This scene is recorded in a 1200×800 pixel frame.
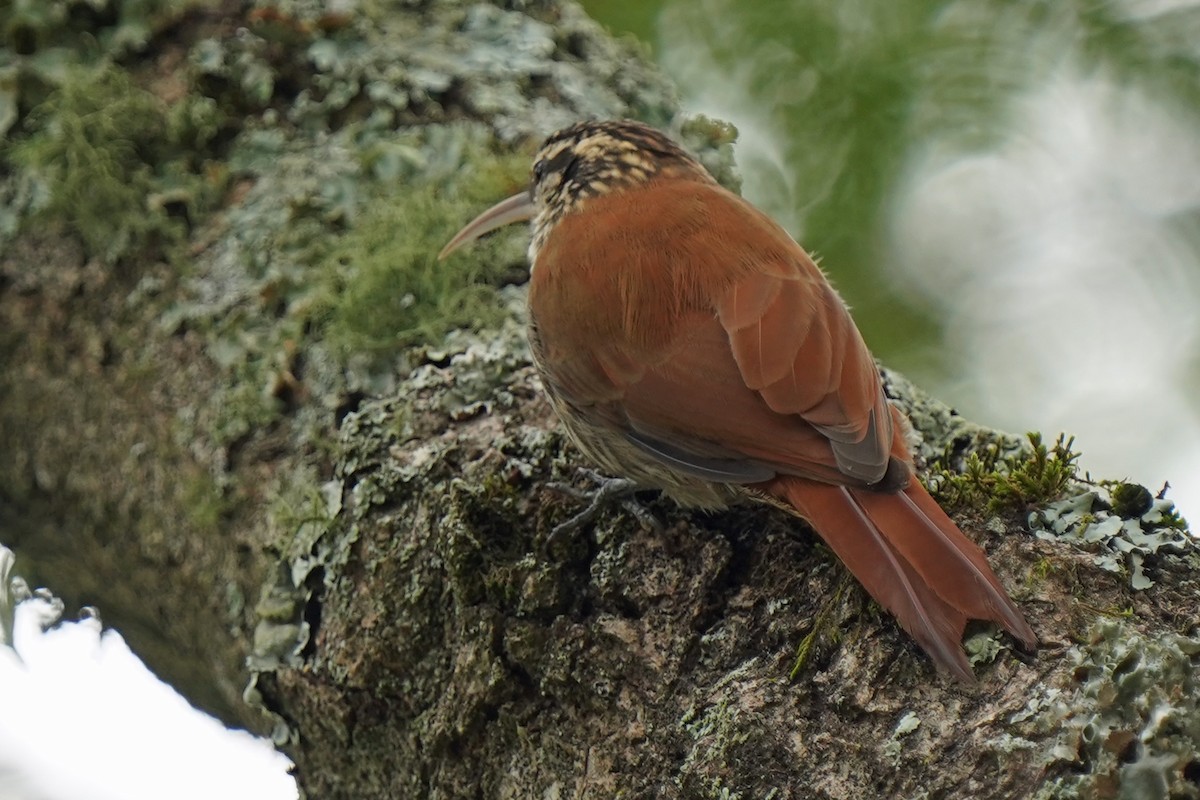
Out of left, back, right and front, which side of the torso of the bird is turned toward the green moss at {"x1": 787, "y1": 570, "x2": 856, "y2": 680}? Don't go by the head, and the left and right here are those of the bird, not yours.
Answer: back

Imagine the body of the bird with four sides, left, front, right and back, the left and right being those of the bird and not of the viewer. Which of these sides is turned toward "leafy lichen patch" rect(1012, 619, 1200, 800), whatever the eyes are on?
back

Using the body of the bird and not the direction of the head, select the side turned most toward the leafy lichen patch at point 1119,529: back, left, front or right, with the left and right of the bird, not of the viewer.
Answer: back

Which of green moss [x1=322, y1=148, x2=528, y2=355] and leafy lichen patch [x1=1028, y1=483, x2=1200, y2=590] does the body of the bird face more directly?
the green moss

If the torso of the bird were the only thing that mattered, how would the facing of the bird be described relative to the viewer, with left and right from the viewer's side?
facing away from the viewer and to the left of the viewer

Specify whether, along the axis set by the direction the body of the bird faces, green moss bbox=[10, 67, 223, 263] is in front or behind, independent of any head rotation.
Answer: in front
